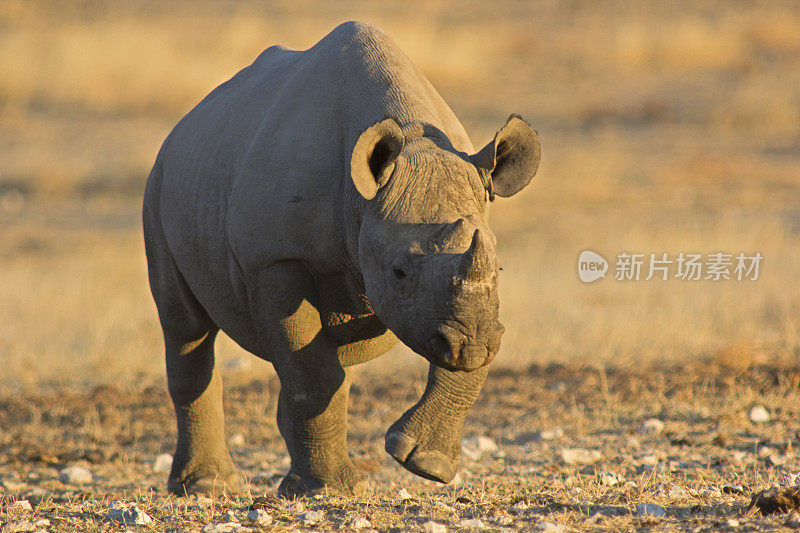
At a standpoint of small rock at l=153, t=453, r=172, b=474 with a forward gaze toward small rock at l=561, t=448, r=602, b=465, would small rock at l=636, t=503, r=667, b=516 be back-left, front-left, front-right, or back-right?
front-right

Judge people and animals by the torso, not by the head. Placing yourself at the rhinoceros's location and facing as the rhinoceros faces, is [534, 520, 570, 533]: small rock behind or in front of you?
in front

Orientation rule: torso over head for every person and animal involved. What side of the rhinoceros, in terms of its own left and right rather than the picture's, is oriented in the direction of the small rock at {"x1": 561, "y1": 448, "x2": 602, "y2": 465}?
left

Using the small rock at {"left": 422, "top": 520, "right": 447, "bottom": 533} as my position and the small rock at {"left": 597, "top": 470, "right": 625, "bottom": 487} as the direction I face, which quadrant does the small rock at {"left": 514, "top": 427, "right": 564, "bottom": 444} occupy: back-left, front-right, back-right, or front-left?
front-left

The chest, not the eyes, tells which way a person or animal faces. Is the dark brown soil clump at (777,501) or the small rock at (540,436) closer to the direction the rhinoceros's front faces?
the dark brown soil clump

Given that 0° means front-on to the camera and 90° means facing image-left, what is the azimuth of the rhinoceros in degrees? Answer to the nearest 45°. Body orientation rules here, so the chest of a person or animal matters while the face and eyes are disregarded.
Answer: approximately 315°

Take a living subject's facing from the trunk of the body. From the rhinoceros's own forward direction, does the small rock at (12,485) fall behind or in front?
behind

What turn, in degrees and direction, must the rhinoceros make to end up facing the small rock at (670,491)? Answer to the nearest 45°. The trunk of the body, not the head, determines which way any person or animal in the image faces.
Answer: approximately 45° to its left

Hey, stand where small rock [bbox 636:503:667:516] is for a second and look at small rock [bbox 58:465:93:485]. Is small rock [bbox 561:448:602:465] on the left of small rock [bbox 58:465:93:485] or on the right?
right

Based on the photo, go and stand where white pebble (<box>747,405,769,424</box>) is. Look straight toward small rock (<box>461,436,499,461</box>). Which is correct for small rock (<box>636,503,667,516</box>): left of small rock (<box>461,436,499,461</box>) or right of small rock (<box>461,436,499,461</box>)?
left

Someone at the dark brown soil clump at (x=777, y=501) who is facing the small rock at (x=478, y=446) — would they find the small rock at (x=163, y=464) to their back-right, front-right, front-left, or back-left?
front-left

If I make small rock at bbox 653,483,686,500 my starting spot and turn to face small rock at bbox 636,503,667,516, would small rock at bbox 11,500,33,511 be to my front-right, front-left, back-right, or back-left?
front-right

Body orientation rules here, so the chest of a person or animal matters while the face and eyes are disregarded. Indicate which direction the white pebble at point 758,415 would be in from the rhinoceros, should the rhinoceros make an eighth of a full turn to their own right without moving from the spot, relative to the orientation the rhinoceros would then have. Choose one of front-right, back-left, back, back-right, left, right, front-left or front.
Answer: back-left

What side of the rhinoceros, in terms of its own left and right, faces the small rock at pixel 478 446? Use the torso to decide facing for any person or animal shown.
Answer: left

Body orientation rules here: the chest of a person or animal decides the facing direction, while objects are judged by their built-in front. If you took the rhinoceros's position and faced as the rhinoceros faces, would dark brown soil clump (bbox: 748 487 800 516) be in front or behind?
in front
